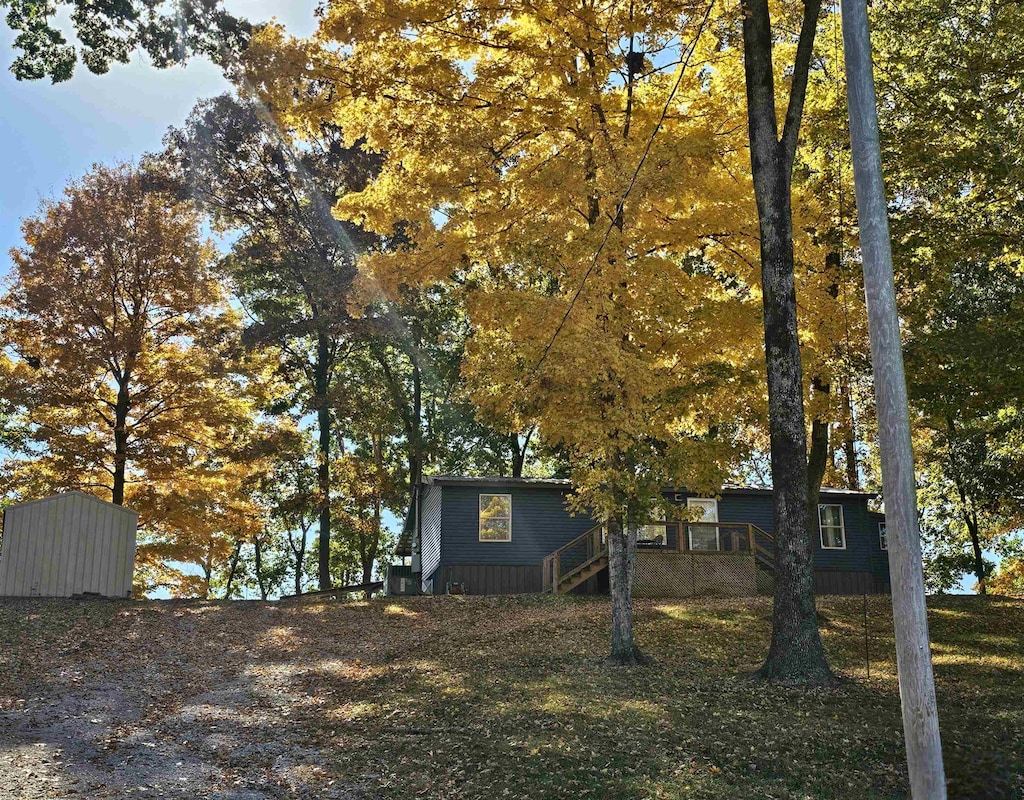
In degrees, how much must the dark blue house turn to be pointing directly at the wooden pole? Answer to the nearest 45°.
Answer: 0° — it already faces it

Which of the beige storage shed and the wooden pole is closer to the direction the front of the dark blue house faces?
the wooden pole

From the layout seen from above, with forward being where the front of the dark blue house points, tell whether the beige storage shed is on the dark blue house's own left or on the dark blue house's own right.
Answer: on the dark blue house's own right

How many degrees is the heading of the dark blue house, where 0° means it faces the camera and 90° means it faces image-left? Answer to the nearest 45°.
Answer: approximately 0°
